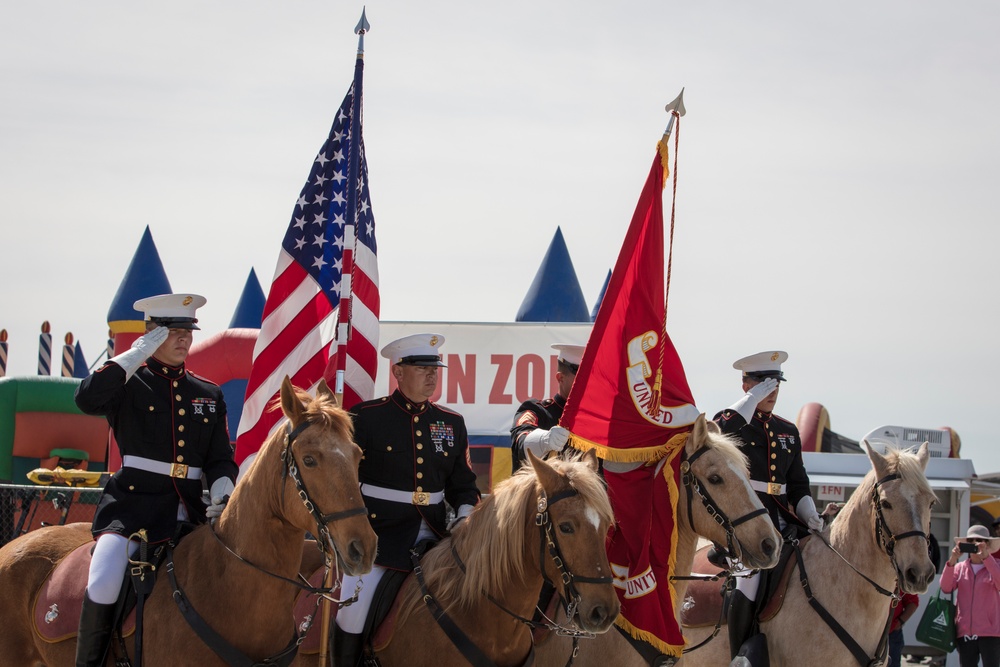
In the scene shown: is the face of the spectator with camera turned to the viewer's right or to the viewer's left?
to the viewer's left

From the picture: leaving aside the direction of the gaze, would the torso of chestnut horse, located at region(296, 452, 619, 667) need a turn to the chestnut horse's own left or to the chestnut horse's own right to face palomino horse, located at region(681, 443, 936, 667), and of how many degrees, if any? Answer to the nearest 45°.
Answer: approximately 90° to the chestnut horse's own left

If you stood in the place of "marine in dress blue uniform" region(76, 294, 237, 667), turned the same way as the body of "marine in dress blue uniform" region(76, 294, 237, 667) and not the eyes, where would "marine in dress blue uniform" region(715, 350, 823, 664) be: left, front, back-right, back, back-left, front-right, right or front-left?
front-left

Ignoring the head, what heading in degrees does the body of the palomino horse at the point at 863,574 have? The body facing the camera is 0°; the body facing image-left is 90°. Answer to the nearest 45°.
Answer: approximately 315°

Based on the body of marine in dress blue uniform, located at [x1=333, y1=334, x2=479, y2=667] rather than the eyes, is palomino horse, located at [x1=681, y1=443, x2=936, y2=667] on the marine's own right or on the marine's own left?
on the marine's own left

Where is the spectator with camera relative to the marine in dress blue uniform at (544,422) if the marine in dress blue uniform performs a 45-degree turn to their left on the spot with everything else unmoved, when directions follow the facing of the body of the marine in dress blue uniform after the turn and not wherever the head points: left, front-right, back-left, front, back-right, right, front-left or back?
front-left
